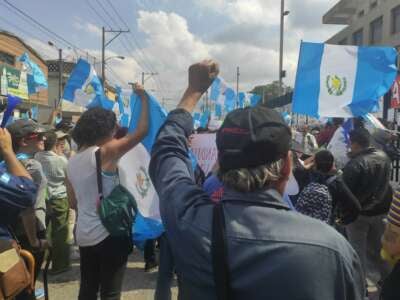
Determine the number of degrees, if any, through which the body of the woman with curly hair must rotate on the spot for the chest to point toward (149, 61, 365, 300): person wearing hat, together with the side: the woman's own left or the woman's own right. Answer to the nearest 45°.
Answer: approximately 135° to the woman's own right

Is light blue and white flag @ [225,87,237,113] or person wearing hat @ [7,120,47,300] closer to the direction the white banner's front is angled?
the person wearing hat

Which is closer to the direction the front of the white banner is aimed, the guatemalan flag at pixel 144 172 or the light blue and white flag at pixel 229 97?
the guatemalan flag

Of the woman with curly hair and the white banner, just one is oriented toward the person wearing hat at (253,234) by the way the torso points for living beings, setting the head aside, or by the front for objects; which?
the white banner

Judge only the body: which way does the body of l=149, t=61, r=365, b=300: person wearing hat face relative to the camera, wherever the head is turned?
away from the camera

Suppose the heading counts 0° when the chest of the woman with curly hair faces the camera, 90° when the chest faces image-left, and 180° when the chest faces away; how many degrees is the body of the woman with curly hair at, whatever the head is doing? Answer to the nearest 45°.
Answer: approximately 225°

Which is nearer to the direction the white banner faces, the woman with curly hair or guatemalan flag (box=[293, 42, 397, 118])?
the woman with curly hair

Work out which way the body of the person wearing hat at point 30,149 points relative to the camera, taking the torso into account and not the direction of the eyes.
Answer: to the viewer's right

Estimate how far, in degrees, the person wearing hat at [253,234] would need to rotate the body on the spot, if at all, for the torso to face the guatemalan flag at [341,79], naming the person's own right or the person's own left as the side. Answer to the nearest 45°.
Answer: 0° — they already face it
